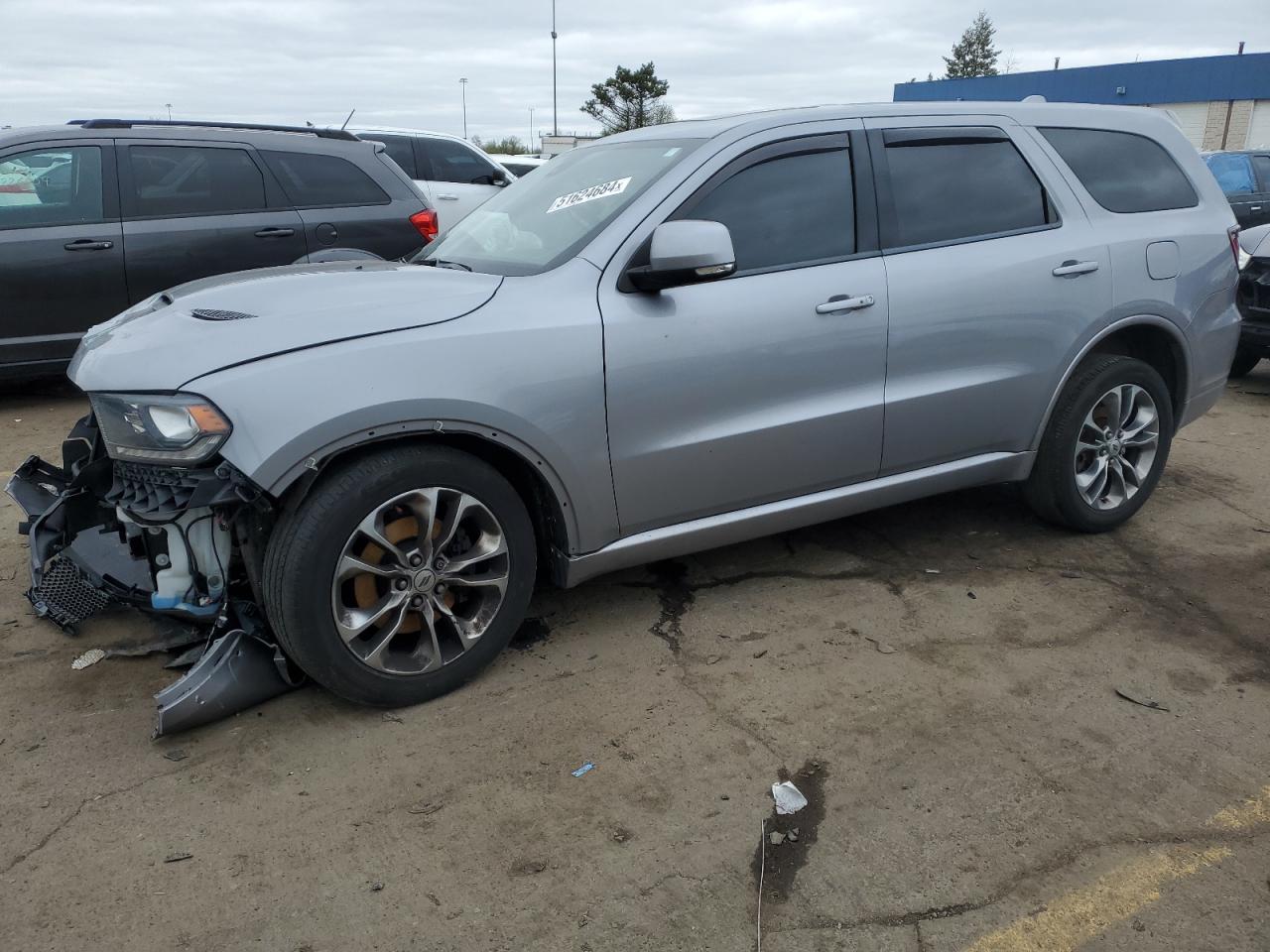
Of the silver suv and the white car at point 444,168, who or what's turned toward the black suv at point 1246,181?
the white car

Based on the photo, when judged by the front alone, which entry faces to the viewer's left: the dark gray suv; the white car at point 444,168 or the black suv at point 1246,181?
the dark gray suv

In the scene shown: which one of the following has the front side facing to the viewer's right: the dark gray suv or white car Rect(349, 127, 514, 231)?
the white car

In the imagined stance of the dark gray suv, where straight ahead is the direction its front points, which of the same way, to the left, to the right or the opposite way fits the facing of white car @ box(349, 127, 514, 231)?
the opposite way

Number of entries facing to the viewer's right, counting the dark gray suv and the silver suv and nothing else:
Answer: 0

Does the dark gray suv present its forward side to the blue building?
no

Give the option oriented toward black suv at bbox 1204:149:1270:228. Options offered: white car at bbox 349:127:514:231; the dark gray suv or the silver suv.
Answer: the white car

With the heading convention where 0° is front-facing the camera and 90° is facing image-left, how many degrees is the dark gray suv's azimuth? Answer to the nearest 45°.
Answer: approximately 90°

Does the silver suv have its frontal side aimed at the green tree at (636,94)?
no

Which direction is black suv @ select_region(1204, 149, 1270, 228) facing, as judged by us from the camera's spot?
facing to the right of the viewer

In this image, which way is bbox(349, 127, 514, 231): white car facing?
to the viewer's right

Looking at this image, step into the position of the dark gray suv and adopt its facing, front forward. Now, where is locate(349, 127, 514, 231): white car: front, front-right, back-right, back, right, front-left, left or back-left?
back-right

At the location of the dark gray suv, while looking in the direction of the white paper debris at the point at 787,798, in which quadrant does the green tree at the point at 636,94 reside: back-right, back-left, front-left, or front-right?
back-left
